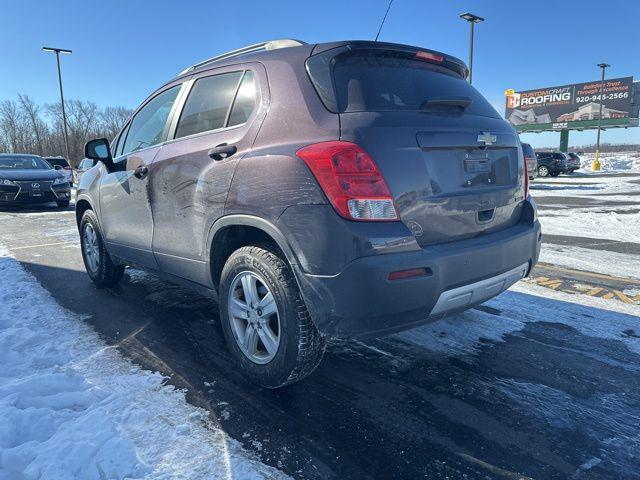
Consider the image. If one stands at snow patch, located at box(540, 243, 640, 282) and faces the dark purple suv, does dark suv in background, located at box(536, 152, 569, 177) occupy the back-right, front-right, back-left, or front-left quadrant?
back-right

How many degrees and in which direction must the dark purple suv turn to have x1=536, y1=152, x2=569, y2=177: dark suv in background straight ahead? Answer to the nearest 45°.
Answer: approximately 90° to its right

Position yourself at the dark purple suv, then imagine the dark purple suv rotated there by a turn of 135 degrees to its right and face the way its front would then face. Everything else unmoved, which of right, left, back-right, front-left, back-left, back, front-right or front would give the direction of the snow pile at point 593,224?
front-left

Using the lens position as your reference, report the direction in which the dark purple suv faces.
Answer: facing away from the viewer and to the left of the viewer

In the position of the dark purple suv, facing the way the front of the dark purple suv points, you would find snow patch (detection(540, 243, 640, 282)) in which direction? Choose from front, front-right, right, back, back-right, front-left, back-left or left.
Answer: right
